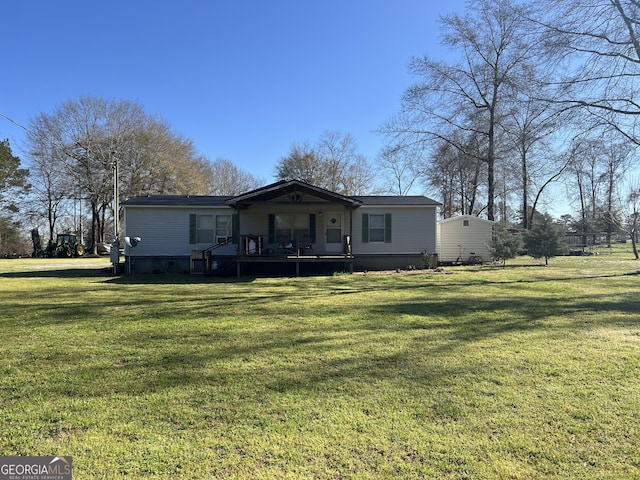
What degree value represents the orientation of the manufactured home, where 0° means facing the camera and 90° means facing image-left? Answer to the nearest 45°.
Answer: approximately 0°

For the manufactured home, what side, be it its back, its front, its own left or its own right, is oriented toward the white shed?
left

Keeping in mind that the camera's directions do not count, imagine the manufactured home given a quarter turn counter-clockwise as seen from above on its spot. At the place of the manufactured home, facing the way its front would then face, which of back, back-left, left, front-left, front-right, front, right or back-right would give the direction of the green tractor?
back-left

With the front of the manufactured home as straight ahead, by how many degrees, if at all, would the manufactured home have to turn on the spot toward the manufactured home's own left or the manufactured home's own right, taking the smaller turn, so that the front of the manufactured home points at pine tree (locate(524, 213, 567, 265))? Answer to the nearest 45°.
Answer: approximately 90° to the manufactured home's own left

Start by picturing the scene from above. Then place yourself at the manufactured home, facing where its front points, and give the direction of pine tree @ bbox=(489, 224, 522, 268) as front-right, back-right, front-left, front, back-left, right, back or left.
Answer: left
